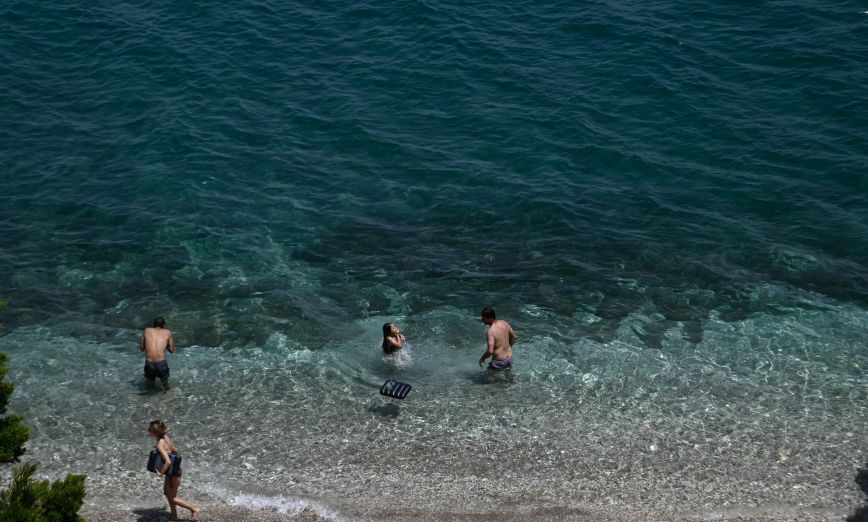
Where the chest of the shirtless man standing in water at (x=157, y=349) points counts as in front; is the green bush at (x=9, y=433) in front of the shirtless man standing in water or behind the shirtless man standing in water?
behind

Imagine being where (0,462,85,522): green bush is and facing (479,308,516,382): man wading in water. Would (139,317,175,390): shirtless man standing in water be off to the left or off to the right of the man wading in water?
left

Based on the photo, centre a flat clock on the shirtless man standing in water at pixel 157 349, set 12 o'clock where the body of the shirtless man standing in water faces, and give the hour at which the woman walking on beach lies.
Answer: The woman walking on beach is roughly at 6 o'clock from the shirtless man standing in water.

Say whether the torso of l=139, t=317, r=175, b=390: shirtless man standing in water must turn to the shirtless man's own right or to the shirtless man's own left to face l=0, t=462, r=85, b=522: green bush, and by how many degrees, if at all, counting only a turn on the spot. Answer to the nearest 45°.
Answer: approximately 180°

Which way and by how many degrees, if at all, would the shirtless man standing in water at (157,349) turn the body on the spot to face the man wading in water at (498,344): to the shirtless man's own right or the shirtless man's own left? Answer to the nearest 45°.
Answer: approximately 90° to the shirtless man's own right

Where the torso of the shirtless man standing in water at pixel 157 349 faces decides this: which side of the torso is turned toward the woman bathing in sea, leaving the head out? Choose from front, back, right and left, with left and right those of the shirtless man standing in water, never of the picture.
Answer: right

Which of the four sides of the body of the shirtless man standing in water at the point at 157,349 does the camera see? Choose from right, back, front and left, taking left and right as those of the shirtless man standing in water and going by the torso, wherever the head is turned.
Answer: back
